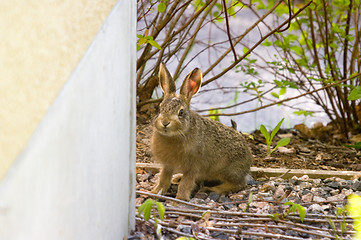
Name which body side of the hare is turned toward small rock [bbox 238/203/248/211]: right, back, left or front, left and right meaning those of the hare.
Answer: left

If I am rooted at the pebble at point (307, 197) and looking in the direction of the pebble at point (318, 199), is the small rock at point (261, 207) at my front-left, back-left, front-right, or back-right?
back-right

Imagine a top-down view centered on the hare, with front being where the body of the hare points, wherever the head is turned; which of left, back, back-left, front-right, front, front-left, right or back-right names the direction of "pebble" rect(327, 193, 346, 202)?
back-left

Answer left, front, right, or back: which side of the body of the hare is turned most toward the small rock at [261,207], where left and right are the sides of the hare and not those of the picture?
left

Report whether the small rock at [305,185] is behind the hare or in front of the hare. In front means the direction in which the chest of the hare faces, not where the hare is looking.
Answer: behind

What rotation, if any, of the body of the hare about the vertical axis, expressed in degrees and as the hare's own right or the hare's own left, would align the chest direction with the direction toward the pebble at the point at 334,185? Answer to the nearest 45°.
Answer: approximately 135° to the hare's own left

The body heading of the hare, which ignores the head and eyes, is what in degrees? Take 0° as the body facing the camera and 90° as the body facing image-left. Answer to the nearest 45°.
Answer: approximately 45°

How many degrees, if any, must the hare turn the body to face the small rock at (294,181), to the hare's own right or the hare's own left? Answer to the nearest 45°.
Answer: approximately 135° to the hare's own left

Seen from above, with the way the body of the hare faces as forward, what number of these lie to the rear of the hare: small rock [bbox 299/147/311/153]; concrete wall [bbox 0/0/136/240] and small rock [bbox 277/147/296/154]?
2

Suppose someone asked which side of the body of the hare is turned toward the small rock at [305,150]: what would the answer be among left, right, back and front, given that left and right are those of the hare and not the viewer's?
back
